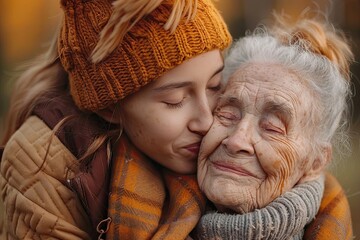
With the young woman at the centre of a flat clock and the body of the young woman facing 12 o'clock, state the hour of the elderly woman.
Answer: The elderly woman is roughly at 11 o'clock from the young woman.

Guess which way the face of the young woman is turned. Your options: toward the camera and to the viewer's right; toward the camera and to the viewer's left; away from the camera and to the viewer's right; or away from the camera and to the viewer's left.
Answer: toward the camera and to the viewer's right

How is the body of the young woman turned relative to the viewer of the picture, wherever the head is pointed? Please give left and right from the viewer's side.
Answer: facing the viewer and to the right of the viewer
